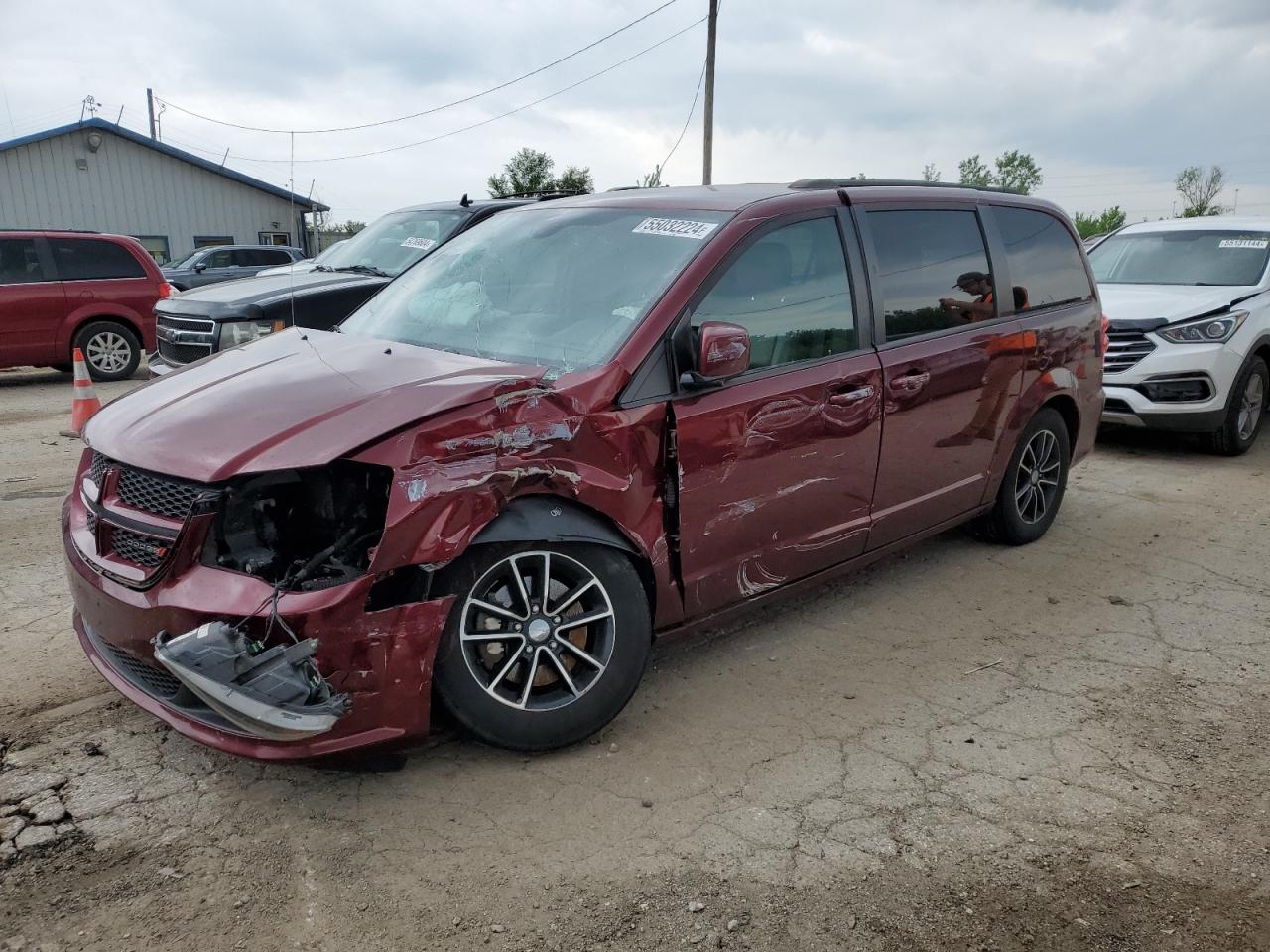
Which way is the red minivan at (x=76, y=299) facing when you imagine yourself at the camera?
facing to the left of the viewer

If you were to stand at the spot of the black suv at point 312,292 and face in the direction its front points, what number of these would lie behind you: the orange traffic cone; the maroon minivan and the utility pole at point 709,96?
1

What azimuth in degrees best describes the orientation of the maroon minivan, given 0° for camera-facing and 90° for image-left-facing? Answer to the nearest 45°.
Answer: approximately 45°

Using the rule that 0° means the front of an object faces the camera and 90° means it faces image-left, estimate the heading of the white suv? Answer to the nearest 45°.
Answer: approximately 45°

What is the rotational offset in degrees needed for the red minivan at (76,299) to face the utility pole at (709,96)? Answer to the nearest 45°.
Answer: approximately 135° to its right

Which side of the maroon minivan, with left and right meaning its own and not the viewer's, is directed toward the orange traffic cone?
right

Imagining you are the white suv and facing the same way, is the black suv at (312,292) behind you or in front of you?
in front

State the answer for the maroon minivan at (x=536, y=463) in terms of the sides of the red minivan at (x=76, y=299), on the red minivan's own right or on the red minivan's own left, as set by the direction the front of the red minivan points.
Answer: on the red minivan's own left

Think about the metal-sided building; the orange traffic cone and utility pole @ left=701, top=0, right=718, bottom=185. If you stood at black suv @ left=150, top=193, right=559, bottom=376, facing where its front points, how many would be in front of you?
1

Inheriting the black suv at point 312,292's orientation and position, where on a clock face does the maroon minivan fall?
The maroon minivan is roughly at 10 o'clock from the black suv.

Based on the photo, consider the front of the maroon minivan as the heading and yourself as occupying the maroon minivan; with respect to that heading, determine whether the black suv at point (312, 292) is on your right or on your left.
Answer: on your right
